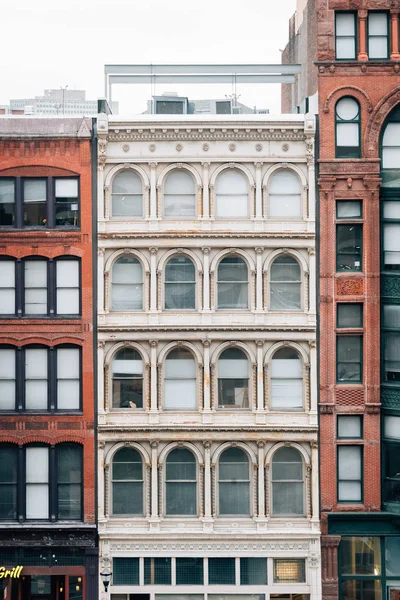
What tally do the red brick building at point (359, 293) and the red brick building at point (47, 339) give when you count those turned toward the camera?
2

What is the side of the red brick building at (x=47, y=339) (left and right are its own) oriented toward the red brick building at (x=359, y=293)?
left

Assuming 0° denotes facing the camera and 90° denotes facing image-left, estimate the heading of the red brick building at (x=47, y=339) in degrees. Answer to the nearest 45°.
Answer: approximately 0°

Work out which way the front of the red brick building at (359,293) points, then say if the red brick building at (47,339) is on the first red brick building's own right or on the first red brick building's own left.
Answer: on the first red brick building's own right
